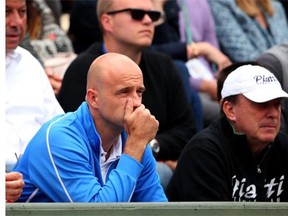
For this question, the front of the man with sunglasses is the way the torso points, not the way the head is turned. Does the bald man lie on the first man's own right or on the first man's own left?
on the first man's own right

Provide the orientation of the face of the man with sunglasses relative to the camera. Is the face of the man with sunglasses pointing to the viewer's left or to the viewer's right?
to the viewer's right

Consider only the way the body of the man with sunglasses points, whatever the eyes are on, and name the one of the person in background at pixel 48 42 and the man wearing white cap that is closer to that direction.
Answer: the man wearing white cap

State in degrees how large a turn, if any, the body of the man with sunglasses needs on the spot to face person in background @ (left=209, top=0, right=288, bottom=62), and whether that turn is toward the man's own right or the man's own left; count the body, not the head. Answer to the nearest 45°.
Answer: approximately 90° to the man's own left

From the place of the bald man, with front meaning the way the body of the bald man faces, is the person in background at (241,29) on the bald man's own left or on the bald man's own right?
on the bald man's own left

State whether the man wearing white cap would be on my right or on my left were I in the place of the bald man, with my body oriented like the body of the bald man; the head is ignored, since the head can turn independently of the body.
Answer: on my left
